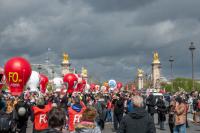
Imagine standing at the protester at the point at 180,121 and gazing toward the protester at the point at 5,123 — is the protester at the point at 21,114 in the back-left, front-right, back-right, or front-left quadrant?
front-right

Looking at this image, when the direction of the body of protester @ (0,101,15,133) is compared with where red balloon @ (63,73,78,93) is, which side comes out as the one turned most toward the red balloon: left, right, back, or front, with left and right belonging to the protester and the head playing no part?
front

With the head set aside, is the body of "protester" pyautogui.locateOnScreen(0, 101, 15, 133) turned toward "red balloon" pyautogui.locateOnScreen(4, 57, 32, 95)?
yes

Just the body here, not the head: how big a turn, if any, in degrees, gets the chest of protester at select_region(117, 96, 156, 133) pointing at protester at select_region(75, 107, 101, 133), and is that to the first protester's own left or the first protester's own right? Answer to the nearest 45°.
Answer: approximately 135° to the first protester's own left

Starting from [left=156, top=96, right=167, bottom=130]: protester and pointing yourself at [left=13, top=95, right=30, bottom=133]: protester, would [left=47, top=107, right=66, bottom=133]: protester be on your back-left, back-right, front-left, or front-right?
front-left

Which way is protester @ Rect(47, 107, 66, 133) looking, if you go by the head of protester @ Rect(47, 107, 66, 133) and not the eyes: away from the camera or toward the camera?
away from the camera

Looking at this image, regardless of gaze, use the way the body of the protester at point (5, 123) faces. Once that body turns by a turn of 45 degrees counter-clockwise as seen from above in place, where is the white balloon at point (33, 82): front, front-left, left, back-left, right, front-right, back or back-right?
front-right

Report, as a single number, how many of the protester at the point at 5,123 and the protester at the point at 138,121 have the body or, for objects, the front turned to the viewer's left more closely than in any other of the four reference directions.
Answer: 0

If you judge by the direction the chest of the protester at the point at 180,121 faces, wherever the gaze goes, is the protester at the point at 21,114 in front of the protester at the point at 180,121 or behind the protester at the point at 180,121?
in front

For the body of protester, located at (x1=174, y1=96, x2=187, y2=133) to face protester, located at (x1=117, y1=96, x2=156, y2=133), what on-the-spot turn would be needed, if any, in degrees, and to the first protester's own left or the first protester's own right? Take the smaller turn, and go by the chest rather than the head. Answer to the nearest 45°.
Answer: approximately 90° to the first protester's own left

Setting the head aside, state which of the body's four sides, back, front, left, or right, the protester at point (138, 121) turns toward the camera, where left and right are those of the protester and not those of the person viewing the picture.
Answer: back

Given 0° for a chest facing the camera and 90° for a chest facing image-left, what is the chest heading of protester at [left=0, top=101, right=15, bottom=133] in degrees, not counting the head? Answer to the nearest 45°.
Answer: approximately 180°
